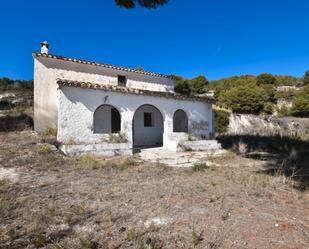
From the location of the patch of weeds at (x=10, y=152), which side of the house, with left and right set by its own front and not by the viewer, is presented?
right

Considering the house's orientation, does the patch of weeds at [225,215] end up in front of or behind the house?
in front

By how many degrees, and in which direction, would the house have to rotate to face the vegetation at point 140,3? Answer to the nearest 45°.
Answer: approximately 45° to its right

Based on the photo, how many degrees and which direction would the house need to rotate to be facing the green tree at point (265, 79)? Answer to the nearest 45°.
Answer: approximately 90° to its left

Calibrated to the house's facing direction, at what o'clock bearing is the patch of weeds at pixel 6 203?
The patch of weeds is roughly at 2 o'clock from the house.

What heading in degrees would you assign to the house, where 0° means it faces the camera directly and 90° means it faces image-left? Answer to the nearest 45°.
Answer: approximately 315°

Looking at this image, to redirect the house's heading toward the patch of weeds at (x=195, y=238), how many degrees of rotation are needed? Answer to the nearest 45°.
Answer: approximately 45° to its right

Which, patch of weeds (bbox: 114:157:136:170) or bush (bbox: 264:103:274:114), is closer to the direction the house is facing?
the patch of weeds

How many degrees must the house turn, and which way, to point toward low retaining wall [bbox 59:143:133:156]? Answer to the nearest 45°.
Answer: approximately 45° to its right

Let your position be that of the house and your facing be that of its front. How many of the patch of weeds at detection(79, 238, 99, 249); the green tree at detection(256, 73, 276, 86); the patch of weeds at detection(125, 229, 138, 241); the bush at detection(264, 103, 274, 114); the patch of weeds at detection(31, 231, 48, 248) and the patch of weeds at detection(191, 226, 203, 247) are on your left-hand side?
2

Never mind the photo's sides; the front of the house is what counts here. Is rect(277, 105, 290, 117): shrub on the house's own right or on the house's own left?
on the house's own left

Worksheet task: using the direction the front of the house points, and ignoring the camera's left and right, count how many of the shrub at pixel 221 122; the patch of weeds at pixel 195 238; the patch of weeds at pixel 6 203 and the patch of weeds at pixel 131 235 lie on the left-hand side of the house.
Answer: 1

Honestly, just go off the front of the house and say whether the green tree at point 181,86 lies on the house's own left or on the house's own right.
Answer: on the house's own left

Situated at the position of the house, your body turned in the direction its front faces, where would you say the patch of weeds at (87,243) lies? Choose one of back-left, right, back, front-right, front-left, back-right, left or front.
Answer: front-right

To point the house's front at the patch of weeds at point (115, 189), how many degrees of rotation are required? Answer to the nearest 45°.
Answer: approximately 45° to its right

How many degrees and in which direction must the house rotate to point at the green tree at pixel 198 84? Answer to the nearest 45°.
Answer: approximately 90° to its left
